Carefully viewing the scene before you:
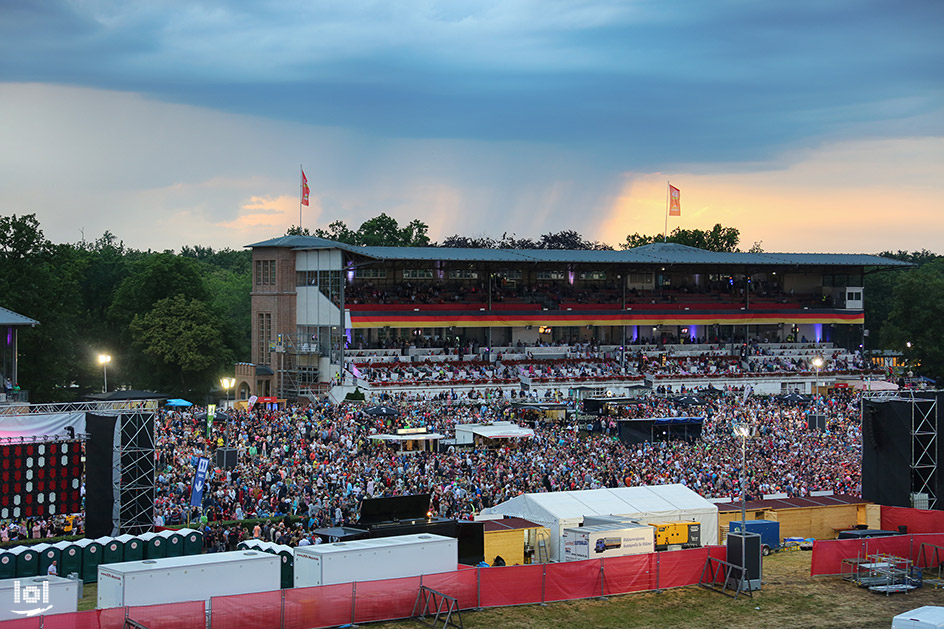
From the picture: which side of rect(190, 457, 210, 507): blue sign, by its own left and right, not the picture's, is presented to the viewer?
front

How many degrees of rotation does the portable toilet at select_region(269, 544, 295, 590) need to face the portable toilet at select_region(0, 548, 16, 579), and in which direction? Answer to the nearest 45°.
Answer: approximately 135° to its right

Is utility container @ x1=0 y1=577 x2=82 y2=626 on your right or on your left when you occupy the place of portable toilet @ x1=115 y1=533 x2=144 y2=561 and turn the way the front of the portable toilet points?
on your right

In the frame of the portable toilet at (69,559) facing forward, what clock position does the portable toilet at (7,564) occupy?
the portable toilet at (7,564) is roughly at 4 o'clock from the portable toilet at (69,559).

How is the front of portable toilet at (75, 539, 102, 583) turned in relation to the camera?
facing the viewer and to the right of the viewer

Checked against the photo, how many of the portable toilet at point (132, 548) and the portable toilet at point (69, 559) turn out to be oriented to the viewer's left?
0

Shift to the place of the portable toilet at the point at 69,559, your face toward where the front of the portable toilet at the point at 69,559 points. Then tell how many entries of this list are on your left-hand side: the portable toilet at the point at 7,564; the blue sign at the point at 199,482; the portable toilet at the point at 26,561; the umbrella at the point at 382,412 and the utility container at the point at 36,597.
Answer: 2

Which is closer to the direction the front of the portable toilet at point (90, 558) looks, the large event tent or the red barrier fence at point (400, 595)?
the red barrier fence

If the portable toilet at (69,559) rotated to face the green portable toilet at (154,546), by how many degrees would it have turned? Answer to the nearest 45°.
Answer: approximately 45° to its left
